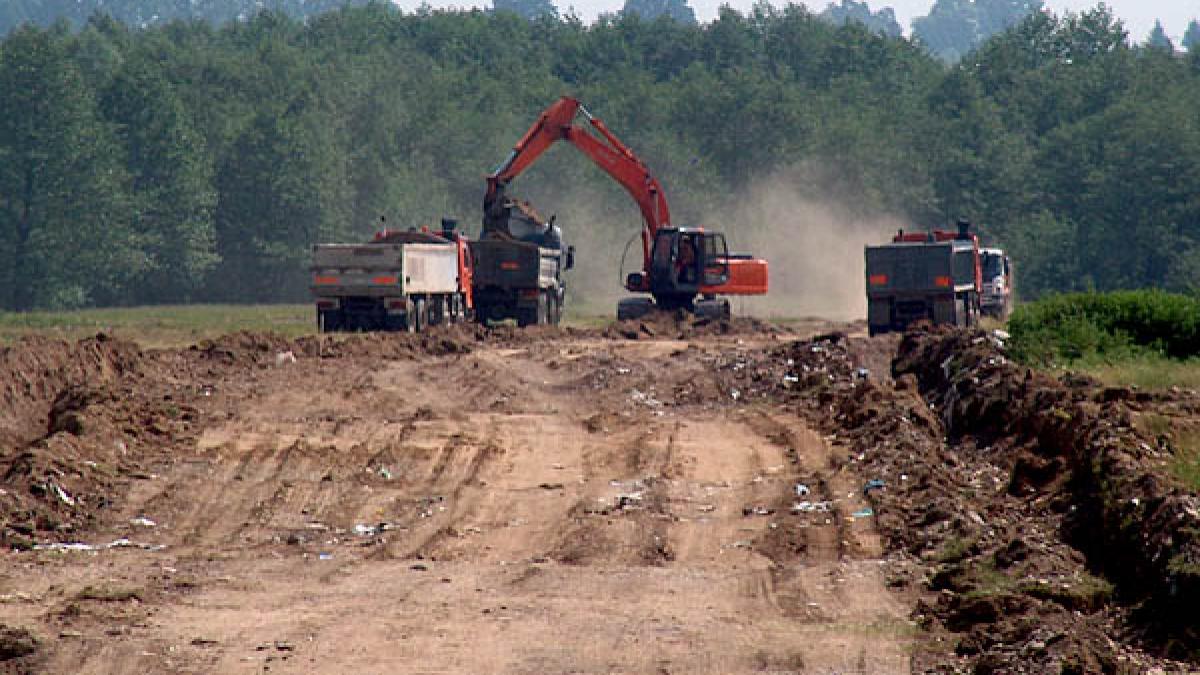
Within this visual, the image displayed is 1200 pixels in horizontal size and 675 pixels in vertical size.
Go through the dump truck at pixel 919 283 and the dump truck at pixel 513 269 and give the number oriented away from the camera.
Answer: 2

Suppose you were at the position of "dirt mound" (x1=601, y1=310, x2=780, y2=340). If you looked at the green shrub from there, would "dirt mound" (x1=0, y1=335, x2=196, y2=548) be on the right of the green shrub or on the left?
right

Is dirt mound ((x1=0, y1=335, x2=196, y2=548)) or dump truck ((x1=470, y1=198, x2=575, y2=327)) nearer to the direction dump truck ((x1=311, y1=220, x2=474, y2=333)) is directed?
the dump truck

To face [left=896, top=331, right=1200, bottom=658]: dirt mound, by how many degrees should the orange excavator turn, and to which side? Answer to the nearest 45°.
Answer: approximately 90° to its left

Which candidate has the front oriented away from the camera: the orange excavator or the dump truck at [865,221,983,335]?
the dump truck

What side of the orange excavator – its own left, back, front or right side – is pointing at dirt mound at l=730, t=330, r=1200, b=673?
left

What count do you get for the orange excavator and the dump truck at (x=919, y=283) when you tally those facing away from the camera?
1

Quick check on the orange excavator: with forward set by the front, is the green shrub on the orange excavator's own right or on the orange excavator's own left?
on the orange excavator's own left

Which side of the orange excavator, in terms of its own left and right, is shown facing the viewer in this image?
left

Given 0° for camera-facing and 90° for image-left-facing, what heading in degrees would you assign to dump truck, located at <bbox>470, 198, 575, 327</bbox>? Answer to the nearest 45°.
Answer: approximately 180°

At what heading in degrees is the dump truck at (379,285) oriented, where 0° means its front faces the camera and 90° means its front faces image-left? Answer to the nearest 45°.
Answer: approximately 225°

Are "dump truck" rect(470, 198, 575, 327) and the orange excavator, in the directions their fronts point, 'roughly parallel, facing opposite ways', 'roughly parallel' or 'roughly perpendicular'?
roughly perpendicular

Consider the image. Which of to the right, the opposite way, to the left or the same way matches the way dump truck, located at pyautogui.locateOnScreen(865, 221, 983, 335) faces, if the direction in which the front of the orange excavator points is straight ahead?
to the right

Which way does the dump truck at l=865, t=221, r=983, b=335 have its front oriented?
away from the camera
